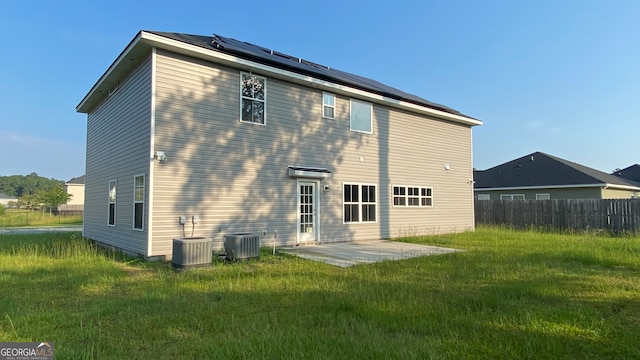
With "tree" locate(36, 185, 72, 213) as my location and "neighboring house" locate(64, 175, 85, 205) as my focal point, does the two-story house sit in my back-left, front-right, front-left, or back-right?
back-right

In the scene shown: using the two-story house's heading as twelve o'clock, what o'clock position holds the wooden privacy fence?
The wooden privacy fence is roughly at 4 o'clock from the two-story house.

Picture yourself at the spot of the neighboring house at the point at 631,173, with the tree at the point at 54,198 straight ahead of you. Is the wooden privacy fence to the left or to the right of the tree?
left

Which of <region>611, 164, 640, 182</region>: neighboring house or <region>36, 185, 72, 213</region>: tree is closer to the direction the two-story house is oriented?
the tree

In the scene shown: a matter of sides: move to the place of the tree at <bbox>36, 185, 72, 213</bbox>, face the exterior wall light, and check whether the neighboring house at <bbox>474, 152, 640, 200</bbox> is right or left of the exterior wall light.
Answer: left

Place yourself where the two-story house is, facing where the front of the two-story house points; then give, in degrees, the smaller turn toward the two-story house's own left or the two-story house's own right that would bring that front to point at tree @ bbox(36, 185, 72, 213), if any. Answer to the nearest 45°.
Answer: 0° — it already faces it

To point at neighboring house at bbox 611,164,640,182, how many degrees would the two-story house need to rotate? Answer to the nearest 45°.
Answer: approximately 90° to its right

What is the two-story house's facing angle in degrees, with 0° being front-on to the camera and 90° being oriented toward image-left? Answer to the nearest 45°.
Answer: approximately 135°

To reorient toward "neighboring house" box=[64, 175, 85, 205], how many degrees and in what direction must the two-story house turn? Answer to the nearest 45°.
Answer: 0° — it already faces it

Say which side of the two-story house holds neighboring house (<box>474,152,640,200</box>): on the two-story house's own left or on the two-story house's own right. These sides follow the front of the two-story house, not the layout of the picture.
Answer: on the two-story house's own right

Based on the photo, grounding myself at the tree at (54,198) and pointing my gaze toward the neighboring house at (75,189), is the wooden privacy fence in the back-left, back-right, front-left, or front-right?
back-right
